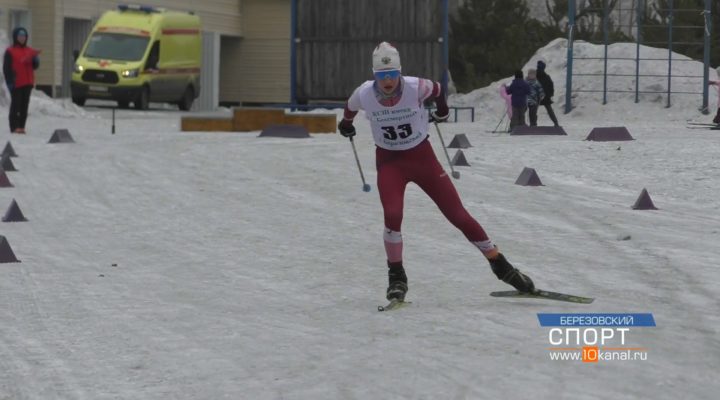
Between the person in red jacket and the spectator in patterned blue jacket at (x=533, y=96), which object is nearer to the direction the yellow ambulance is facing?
the person in red jacket

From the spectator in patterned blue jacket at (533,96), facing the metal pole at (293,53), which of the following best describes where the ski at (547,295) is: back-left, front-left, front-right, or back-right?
back-left

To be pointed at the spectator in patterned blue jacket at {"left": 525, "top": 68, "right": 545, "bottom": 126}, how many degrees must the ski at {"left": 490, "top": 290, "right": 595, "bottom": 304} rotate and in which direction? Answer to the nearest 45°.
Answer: approximately 90° to its left

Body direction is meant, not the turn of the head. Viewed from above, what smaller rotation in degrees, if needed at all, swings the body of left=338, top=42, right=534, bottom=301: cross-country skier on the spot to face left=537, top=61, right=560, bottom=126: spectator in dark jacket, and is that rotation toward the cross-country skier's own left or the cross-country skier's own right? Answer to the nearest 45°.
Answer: approximately 180°

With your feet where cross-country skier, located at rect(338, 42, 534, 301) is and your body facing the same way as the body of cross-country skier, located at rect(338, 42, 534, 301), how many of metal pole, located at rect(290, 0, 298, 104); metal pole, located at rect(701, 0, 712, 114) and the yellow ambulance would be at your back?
3

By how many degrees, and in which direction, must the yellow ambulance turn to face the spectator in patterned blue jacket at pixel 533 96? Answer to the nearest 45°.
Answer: approximately 90° to its left

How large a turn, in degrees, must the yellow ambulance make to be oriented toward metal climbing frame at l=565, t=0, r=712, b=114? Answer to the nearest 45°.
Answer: approximately 90° to its left

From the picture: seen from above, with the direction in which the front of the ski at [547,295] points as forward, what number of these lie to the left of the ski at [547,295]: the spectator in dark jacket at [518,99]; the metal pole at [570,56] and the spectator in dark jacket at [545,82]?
3

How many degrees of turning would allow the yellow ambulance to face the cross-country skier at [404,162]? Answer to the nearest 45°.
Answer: approximately 45° to its left

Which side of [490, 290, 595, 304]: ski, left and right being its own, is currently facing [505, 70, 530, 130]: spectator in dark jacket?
left

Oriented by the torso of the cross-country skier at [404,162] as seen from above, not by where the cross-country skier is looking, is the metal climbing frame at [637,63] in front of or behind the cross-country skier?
behind

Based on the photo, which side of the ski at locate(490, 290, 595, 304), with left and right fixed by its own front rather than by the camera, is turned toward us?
right
